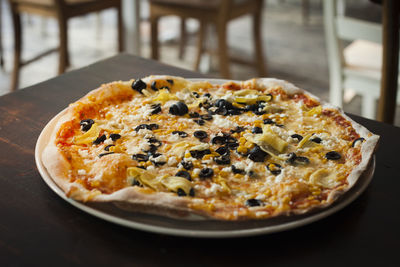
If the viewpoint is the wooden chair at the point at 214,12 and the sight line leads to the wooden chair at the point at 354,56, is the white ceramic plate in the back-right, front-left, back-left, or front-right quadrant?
front-right

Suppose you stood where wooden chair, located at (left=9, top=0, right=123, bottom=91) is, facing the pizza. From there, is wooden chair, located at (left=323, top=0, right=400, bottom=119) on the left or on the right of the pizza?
left

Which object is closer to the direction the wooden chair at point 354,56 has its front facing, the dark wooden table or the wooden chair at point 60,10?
the dark wooden table

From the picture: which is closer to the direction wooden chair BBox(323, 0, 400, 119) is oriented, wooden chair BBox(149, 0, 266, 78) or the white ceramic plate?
the white ceramic plate

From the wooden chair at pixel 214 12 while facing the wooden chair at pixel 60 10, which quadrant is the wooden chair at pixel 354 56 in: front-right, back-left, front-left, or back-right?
back-left

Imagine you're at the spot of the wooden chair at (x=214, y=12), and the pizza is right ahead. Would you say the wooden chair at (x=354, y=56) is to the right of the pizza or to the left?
left
